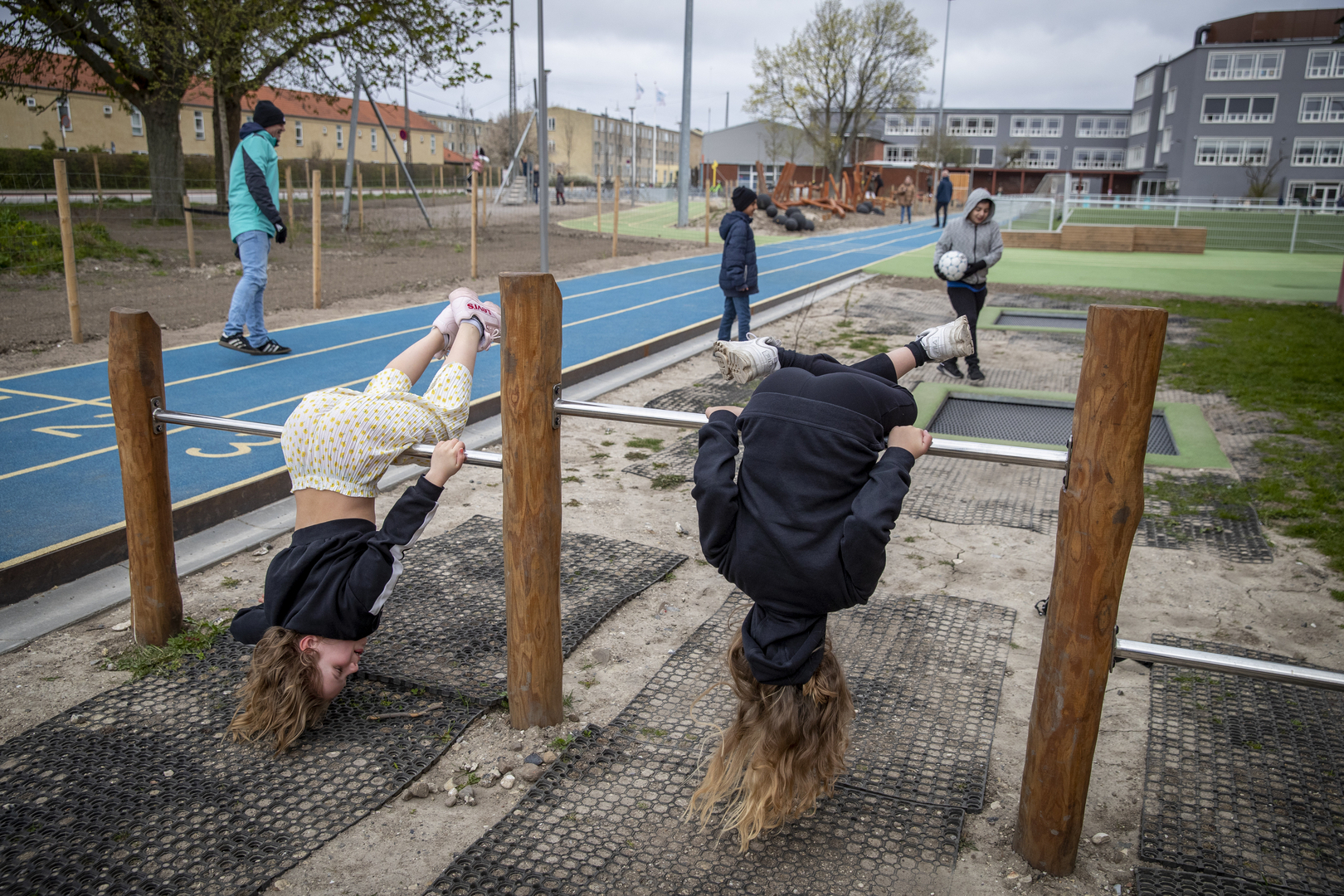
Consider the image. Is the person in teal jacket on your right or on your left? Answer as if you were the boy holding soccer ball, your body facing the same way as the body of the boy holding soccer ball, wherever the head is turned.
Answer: on your right

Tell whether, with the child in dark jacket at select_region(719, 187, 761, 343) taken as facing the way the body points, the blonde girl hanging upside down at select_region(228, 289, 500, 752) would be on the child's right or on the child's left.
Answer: on the child's right

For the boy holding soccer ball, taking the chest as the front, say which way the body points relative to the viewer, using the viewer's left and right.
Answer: facing the viewer

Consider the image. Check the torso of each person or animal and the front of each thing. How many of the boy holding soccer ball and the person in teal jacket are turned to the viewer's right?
1

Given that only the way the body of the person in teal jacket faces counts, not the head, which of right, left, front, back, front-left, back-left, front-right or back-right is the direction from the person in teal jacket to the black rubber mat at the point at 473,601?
right

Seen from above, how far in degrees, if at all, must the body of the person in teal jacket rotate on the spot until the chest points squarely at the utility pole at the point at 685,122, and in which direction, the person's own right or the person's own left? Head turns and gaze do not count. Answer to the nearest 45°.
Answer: approximately 45° to the person's own left

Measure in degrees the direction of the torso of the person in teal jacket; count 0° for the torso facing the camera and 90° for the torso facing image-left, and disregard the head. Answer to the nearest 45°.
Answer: approximately 270°

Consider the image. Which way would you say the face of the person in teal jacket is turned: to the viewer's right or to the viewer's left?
to the viewer's right

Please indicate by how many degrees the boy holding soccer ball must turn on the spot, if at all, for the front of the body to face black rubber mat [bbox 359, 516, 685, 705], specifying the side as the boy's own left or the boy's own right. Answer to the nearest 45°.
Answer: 0° — they already face it

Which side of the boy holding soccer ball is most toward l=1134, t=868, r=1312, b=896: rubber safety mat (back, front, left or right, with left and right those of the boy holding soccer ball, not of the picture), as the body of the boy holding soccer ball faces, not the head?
front
